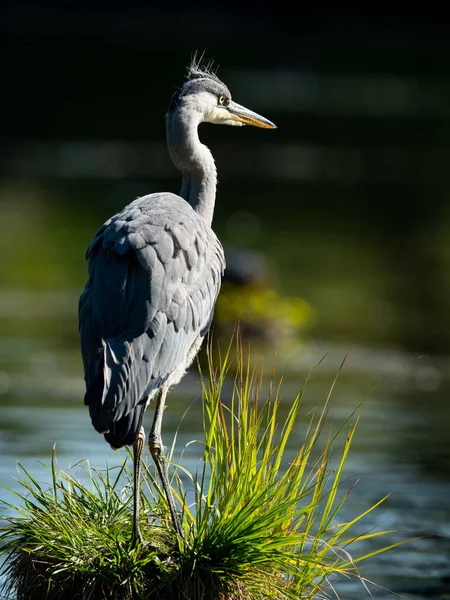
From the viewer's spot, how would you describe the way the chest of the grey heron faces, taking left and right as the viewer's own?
facing away from the viewer and to the right of the viewer
